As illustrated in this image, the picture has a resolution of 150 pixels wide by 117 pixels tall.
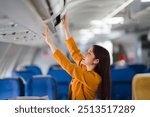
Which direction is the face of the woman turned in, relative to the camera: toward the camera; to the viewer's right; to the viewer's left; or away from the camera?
to the viewer's left

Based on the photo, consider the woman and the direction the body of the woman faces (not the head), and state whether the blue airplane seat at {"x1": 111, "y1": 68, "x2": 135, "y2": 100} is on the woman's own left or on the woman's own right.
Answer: on the woman's own right

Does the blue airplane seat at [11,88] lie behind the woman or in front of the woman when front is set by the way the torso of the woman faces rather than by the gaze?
in front

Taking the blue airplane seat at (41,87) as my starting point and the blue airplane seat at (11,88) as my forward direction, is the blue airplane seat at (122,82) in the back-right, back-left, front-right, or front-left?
back-right

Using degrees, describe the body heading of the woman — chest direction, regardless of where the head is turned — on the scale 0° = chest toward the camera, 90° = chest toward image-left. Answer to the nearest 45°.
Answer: approximately 90°
